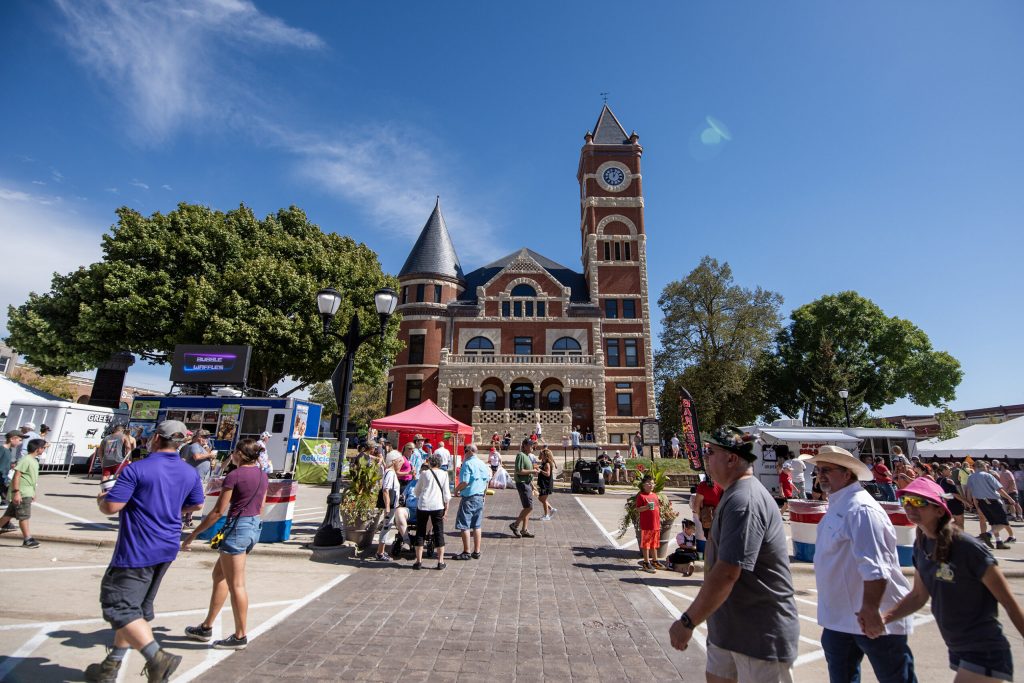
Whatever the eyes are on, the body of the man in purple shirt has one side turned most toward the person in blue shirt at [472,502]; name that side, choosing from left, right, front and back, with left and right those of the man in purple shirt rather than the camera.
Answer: right

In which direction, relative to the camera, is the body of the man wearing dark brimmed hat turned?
to the viewer's left

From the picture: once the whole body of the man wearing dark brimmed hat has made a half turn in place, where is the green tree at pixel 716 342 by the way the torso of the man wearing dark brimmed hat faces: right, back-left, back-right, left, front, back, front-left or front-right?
left

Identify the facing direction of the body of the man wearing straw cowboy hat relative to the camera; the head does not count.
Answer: to the viewer's left

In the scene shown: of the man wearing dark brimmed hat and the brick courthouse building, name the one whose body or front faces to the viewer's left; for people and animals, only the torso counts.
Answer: the man wearing dark brimmed hat

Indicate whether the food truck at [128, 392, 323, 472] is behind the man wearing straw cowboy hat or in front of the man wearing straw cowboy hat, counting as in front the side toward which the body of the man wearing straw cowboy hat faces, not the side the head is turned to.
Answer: in front

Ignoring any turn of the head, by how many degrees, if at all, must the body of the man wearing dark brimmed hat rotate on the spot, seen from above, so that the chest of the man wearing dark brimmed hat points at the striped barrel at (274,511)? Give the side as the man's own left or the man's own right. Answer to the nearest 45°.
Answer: approximately 45° to the man's own right

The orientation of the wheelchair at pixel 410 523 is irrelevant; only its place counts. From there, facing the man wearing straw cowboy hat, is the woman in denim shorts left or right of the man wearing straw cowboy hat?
right

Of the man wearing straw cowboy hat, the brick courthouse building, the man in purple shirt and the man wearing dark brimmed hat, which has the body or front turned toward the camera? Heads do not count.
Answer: the brick courthouse building

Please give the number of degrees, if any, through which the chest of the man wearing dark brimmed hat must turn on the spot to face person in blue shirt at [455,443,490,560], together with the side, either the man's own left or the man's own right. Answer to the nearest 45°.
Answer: approximately 45° to the man's own right

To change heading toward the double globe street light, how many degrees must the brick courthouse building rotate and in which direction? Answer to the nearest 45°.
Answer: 0° — it already faces it

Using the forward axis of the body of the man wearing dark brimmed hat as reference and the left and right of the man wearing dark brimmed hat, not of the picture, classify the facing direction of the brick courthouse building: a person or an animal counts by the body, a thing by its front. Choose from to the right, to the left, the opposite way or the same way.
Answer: to the left

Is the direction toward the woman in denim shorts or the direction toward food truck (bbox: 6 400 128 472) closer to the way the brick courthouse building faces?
the woman in denim shorts
